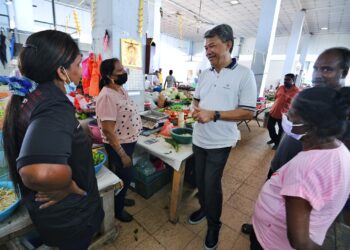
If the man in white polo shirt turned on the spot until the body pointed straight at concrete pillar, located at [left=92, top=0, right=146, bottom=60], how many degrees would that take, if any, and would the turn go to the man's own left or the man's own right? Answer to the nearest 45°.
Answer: approximately 90° to the man's own right

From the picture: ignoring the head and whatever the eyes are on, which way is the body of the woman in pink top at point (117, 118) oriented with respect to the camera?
to the viewer's right

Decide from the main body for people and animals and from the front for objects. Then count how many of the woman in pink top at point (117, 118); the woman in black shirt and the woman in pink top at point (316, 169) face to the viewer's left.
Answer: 1

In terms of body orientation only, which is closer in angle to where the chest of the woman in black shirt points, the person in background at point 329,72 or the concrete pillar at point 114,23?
the person in background

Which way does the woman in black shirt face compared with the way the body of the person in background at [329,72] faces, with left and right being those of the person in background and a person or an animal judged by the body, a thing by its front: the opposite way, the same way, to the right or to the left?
the opposite way

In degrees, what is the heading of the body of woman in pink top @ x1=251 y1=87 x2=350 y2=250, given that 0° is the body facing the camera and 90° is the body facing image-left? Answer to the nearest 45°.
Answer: approximately 90°

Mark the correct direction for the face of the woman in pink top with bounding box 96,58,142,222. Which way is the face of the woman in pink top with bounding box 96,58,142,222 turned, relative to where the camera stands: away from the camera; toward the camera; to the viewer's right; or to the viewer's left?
to the viewer's right

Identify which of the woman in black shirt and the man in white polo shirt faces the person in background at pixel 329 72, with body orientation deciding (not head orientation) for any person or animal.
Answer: the woman in black shirt

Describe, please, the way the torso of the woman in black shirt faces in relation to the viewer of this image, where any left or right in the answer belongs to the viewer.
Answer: facing to the right of the viewer

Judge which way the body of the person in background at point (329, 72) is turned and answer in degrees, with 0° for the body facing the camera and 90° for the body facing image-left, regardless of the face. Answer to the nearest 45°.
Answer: approximately 45°

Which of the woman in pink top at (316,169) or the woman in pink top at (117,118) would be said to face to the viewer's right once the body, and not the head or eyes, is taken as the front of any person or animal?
the woman in pink top at (117,118)

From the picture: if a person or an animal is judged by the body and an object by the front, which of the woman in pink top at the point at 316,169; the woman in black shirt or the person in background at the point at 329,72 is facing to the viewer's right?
the woman in black shirt

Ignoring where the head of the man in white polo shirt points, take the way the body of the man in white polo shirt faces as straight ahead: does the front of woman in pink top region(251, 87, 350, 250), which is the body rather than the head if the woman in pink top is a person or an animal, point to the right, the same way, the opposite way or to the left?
to the right
